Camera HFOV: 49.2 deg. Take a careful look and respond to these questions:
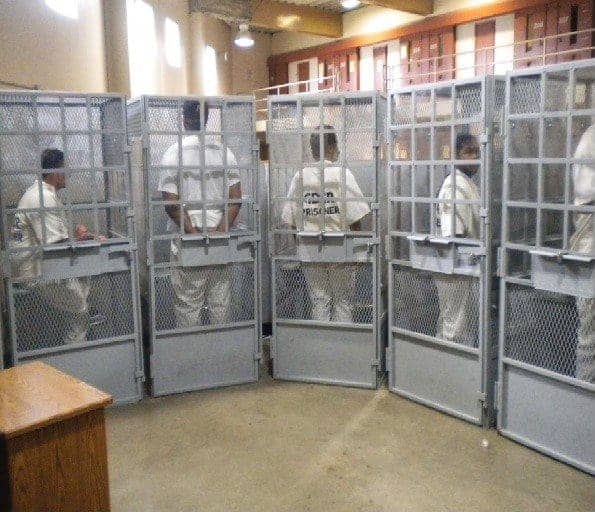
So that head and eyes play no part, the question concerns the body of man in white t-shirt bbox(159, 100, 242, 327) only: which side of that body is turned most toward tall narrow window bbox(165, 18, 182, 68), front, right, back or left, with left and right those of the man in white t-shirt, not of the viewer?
front

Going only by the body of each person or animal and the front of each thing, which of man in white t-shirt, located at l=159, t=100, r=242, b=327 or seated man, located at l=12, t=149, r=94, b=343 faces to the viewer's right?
the seated man

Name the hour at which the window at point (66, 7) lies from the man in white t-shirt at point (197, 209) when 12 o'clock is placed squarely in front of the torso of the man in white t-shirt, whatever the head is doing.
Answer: The window is roughly at 11 o'clock from the man in white t-shirt.

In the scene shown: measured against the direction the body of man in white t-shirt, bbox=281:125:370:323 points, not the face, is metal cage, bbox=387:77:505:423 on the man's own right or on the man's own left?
on the man's own right

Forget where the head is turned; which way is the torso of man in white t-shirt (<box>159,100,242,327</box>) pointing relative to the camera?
away from the camera

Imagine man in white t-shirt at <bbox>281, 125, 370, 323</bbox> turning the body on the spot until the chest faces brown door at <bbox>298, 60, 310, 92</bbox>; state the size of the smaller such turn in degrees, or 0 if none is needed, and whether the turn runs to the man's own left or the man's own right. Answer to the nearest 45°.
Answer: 0° — they already face it

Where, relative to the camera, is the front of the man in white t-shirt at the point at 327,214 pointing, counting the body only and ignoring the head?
away from the camera

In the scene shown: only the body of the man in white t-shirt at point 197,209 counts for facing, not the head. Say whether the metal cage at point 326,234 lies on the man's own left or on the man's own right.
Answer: on the man's own right

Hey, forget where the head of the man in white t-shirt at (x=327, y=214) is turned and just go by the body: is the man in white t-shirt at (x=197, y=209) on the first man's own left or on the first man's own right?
on the first man's own left

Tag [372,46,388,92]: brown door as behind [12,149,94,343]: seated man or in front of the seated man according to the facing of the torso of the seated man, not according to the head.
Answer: in front

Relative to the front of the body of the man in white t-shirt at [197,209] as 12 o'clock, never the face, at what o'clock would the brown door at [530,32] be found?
The brown door is roughly at 2 o'clock from the man in white t-shirt.

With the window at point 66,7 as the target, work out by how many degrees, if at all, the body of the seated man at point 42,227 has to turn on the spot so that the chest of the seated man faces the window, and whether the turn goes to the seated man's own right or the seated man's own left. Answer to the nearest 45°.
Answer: approximately 90° to the seated man's own left

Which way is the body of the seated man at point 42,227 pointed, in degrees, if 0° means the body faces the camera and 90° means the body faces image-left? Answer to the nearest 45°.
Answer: approximately 270°

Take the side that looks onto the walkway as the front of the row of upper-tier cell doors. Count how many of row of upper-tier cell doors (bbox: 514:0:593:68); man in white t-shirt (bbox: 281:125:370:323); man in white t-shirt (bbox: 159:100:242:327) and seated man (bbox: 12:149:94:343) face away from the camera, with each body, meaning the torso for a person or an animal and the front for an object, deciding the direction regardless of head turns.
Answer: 2

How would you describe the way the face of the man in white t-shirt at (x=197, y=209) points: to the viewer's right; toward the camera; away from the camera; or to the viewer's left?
away from the camera

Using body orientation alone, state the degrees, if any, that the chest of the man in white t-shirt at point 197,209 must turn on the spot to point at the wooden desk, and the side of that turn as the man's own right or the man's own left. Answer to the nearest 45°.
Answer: approximately 180°

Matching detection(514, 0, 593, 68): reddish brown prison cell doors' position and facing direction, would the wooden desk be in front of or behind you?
in front

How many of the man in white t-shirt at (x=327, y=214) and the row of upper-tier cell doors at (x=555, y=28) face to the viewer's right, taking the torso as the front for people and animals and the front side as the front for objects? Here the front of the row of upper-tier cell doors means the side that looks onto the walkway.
0
